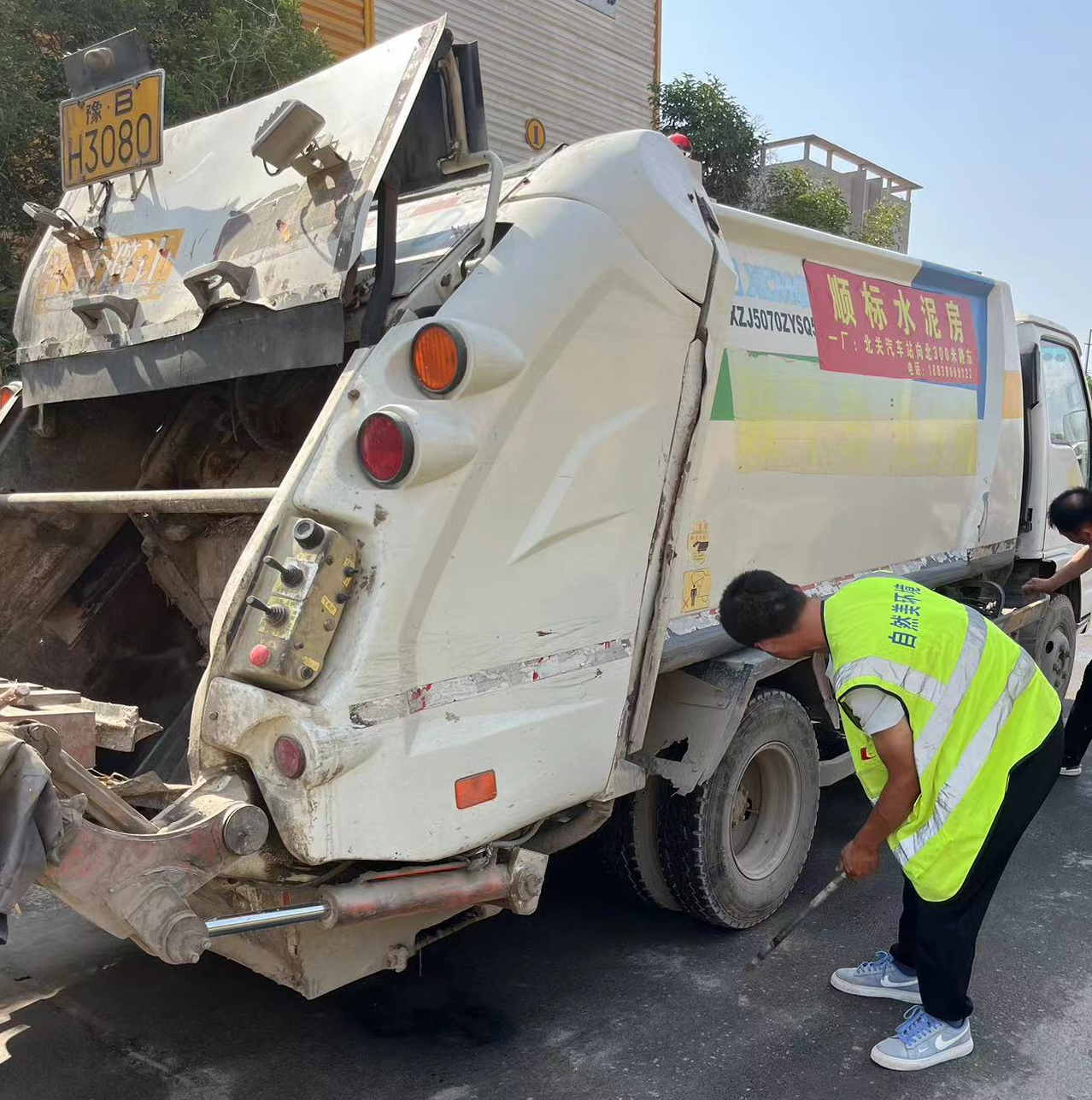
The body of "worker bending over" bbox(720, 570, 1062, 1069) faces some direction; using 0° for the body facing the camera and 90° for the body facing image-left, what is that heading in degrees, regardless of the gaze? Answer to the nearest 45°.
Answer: approximately 90°

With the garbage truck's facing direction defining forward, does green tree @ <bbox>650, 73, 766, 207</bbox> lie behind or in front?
in front

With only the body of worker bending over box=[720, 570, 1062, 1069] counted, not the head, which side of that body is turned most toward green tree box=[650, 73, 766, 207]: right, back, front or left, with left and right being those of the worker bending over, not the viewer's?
right

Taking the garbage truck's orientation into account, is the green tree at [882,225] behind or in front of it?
in front

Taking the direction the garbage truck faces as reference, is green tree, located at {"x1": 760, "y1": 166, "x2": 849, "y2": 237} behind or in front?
in front

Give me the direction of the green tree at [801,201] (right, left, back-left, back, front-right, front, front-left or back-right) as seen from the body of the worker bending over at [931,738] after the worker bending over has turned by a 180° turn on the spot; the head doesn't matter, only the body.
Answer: left

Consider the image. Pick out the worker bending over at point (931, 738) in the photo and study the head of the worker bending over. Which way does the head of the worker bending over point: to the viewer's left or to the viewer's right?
to the viewer's left

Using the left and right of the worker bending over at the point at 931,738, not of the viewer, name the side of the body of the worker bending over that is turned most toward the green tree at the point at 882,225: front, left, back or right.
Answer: right

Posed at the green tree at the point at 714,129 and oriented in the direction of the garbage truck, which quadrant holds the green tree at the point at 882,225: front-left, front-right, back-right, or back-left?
back-left

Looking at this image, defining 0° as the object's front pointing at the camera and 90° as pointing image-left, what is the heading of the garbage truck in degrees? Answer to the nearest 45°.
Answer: approximately 225°

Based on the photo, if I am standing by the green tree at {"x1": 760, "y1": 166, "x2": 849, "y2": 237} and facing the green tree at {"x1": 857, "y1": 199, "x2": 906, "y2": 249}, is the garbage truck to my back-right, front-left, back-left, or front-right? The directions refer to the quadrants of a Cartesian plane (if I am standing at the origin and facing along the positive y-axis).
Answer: back-right
